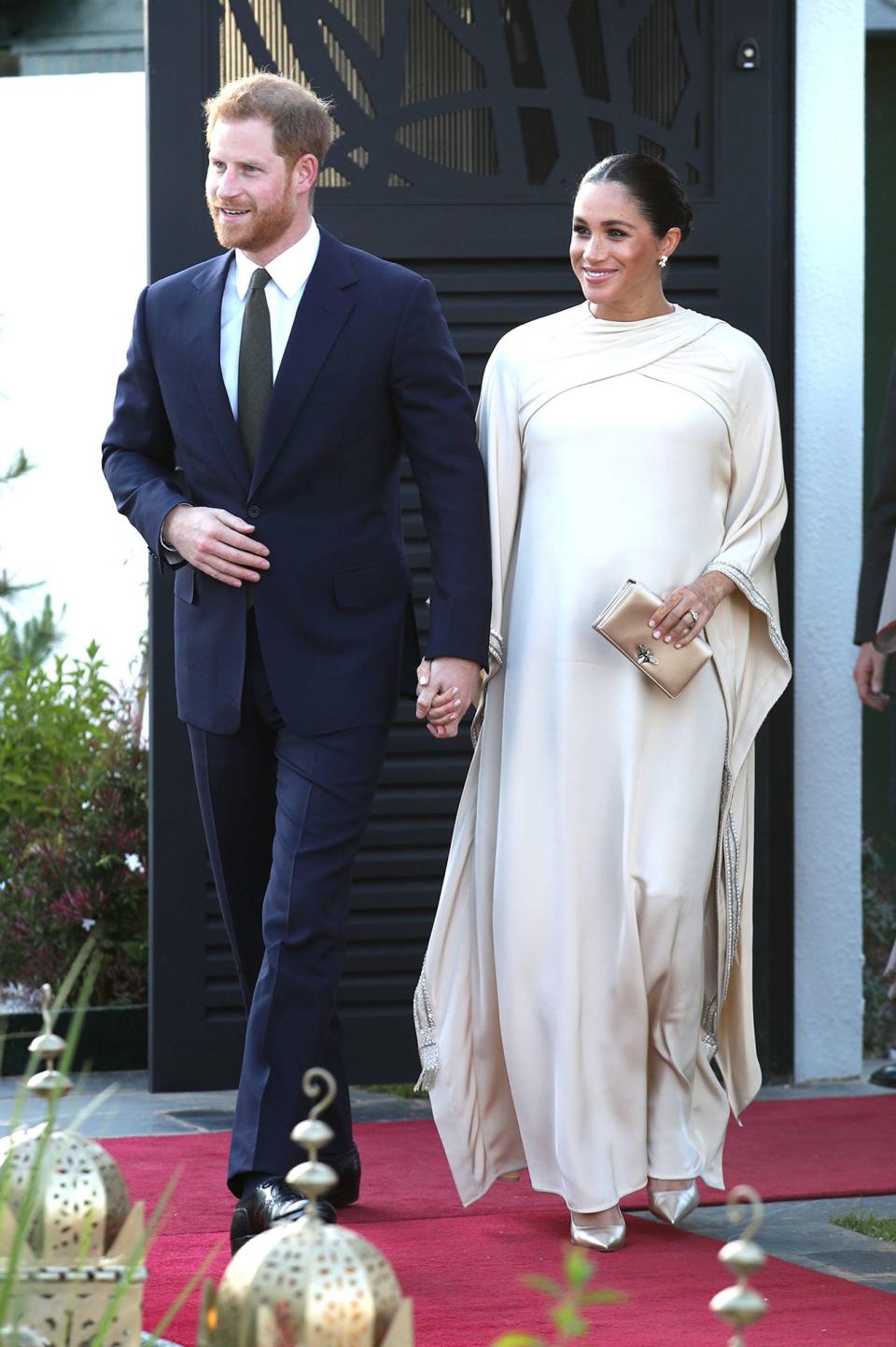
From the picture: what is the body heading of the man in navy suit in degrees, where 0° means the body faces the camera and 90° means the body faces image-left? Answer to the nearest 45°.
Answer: approximately 45°

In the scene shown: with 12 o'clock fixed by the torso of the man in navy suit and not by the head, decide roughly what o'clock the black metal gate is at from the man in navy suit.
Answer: The black metal gate is roughly at 5 o'clock from the man in navy suit.

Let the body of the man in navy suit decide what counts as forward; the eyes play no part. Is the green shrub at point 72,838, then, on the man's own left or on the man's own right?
on the man's own right
